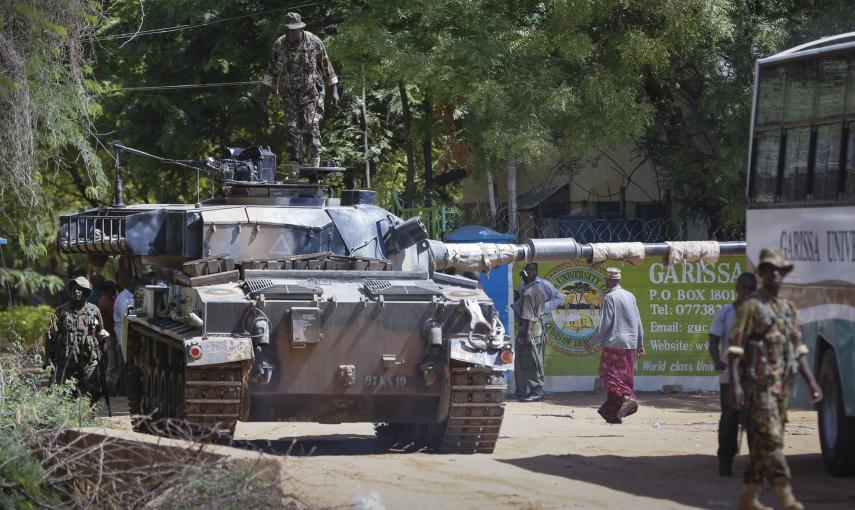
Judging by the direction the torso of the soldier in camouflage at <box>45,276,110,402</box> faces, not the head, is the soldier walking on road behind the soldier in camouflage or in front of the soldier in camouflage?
in front

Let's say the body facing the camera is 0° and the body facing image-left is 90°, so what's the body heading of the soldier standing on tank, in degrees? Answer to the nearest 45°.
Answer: approximately 0°

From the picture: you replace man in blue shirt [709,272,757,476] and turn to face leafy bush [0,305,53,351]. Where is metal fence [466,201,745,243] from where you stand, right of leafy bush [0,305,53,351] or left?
right

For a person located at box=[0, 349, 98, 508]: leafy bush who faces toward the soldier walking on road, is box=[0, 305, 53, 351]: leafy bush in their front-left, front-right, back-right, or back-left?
back-left

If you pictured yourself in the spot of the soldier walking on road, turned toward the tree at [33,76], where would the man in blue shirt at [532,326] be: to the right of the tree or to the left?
right

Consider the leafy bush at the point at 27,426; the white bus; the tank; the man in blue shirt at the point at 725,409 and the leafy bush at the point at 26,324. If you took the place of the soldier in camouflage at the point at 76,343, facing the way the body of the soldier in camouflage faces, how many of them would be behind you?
1

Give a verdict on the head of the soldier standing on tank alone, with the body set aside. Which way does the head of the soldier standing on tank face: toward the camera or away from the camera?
toward the camera

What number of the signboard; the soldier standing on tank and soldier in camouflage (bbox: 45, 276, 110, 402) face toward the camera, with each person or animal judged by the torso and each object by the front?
3

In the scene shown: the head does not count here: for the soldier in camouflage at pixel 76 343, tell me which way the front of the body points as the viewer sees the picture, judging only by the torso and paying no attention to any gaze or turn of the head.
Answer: toward the camera

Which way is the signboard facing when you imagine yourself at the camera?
facing the viewer
